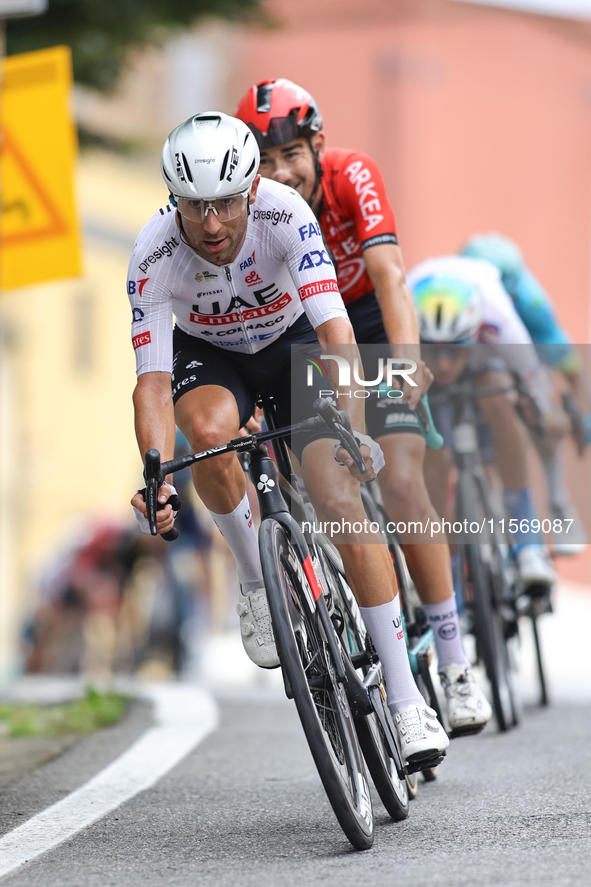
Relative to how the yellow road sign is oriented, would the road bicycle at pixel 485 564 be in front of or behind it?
in front

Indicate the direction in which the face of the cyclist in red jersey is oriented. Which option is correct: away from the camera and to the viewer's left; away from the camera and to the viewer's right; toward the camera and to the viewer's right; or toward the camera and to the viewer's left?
toward the camera and to the viewer's left

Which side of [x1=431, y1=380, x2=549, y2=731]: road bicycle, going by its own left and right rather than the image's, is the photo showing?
front

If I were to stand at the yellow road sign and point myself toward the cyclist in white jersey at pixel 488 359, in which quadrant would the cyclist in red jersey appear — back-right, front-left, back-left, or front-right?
front-right

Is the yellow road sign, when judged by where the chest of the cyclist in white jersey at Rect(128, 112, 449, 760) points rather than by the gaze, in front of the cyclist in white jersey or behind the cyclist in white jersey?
behind

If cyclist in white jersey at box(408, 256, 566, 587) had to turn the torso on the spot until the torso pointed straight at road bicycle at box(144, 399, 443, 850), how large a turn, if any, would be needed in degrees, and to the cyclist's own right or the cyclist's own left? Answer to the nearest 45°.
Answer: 0° — they already face it

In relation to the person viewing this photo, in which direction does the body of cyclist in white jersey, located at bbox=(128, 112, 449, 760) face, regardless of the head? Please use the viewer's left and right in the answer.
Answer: facing the viewer

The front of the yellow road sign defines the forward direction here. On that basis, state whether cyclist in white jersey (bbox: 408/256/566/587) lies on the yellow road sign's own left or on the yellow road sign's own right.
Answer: on the yellow road sign's own left

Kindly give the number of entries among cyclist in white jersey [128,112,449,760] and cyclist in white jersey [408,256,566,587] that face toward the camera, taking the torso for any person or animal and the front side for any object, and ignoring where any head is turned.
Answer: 2

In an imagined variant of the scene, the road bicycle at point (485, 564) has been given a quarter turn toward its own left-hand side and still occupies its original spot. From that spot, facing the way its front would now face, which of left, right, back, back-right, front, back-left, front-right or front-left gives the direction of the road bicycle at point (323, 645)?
right

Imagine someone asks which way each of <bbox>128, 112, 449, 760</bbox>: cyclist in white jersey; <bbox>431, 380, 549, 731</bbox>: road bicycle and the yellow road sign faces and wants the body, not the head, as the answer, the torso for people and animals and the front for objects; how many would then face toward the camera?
3

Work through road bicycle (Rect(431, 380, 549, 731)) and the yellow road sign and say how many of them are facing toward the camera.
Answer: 2

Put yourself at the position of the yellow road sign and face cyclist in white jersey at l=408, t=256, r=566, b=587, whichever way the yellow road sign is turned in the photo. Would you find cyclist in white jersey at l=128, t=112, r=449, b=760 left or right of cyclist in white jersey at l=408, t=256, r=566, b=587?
right

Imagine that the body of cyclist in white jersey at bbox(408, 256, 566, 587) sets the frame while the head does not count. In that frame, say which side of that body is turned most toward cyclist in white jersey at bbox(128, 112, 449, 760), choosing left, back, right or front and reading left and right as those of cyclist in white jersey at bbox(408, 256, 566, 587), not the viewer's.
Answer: front
